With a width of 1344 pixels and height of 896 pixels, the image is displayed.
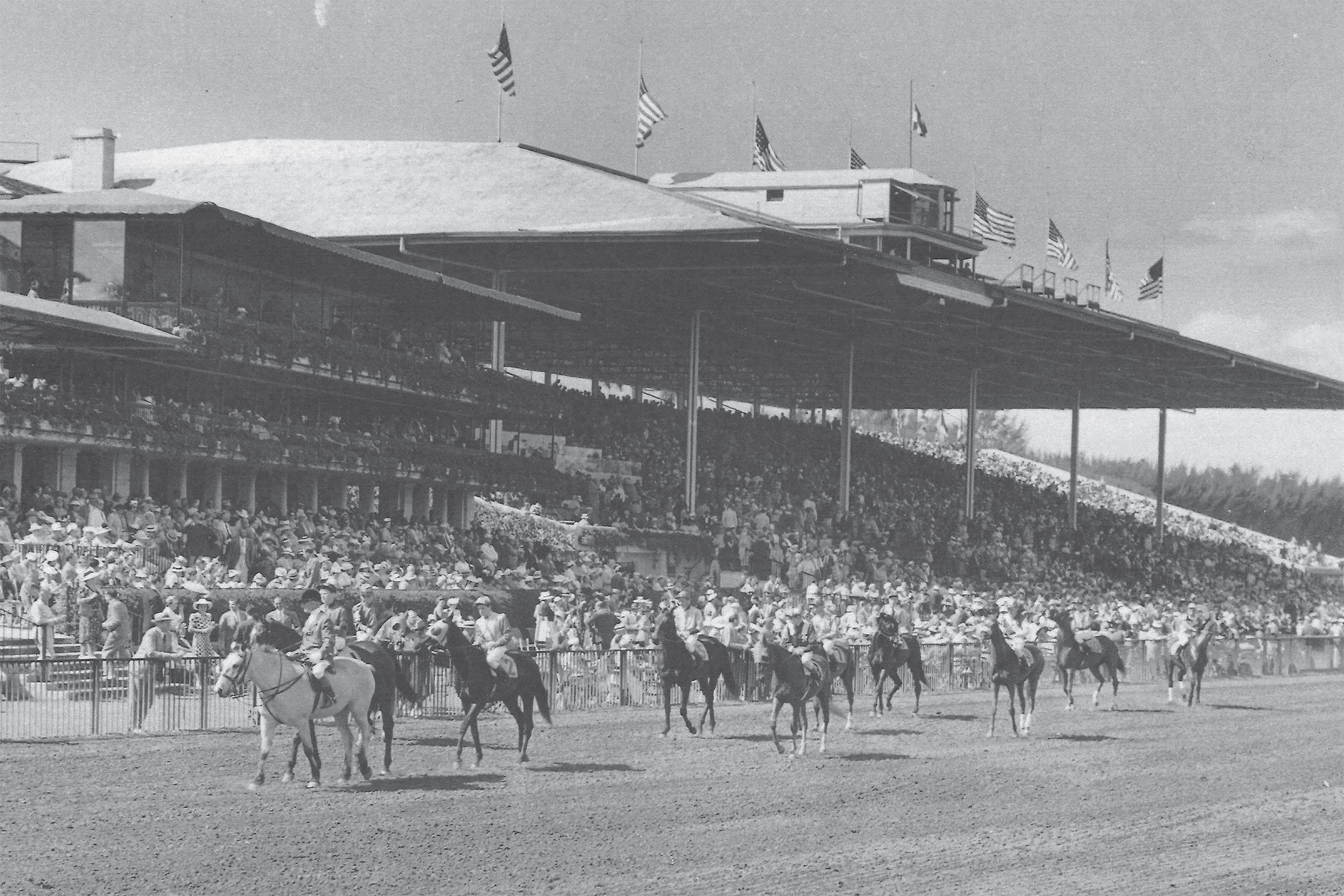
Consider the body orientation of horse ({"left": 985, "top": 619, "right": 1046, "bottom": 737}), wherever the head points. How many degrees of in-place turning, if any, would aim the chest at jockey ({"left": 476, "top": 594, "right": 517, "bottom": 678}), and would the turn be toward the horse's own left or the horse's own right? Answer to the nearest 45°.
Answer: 0° — it already faces them

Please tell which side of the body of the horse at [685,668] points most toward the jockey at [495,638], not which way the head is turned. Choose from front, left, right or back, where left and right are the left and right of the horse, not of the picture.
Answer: front

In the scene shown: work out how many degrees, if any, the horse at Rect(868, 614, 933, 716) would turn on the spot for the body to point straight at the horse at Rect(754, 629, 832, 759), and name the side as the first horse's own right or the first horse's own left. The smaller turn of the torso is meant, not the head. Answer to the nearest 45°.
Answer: approximately 45° to the first horse's own left

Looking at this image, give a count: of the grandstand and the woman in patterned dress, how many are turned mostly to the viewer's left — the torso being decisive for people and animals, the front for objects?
0

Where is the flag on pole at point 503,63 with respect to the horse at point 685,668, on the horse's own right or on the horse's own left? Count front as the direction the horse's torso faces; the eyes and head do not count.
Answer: on the horse's own right

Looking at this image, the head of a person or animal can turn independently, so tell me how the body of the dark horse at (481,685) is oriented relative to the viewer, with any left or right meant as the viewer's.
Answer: facing the viewer and to the left of the viewer

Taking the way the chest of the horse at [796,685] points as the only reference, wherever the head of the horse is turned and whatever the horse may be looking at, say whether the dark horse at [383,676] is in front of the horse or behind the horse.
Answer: in front

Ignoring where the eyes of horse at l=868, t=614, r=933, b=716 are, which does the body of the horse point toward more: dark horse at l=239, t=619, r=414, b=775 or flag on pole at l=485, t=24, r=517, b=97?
the dark horse

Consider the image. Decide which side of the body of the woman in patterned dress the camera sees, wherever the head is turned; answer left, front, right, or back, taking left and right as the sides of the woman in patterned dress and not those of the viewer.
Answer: front

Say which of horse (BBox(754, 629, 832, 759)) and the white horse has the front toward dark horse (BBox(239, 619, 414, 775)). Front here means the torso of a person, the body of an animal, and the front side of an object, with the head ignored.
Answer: the horse

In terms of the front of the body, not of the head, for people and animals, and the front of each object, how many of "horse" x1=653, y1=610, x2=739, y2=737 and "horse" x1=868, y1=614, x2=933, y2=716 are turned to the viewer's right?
0
